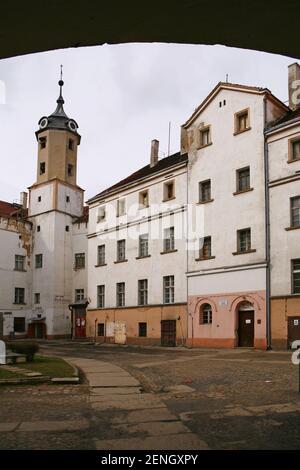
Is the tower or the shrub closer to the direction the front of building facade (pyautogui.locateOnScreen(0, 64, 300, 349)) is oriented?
the shrub

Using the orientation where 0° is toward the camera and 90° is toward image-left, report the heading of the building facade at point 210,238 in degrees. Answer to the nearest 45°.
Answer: approximately 45°
